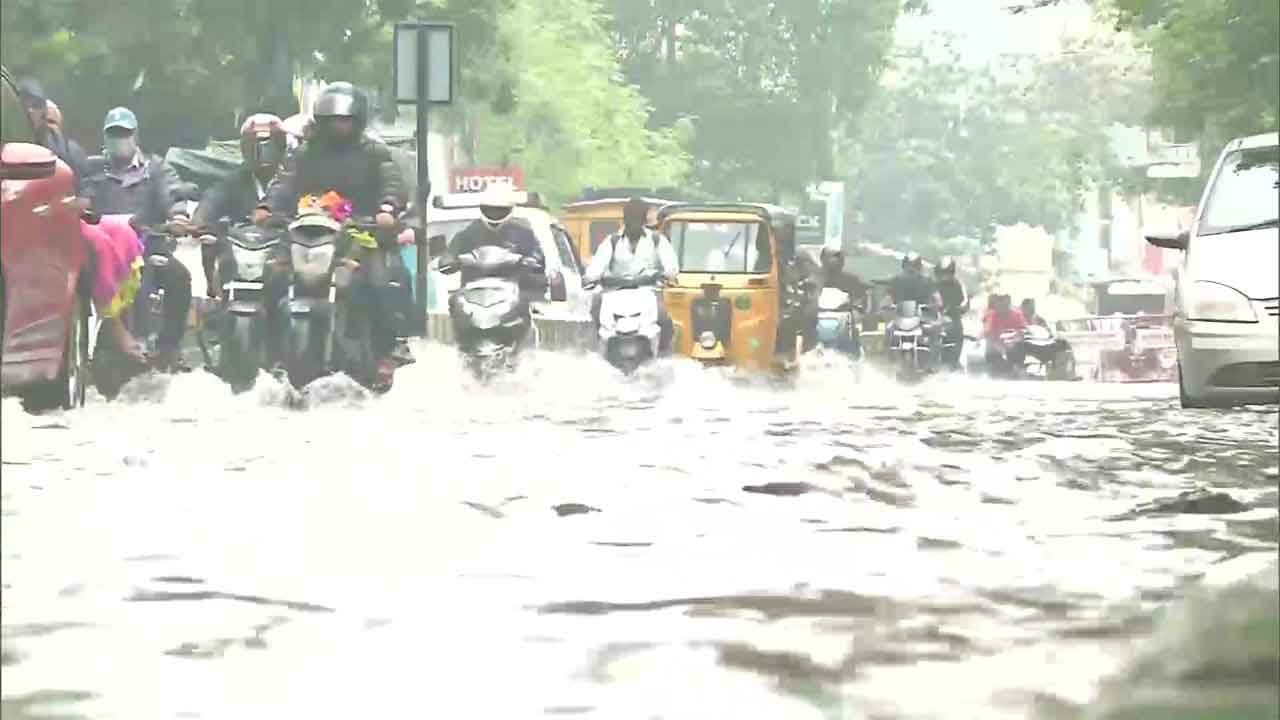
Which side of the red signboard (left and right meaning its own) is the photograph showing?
front

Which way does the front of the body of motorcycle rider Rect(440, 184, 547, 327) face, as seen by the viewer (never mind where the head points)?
toward the camera

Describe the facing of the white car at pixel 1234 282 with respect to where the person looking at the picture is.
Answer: facing the viewer

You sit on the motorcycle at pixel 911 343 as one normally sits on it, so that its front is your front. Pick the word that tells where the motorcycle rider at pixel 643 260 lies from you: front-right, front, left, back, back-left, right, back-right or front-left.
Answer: right

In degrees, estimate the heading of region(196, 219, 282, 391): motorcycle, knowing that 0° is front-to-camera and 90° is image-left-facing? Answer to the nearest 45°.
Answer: approximately 0°

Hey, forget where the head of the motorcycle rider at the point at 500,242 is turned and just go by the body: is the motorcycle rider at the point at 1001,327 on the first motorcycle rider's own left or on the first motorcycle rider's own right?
on the first motorcycle rider's own left
